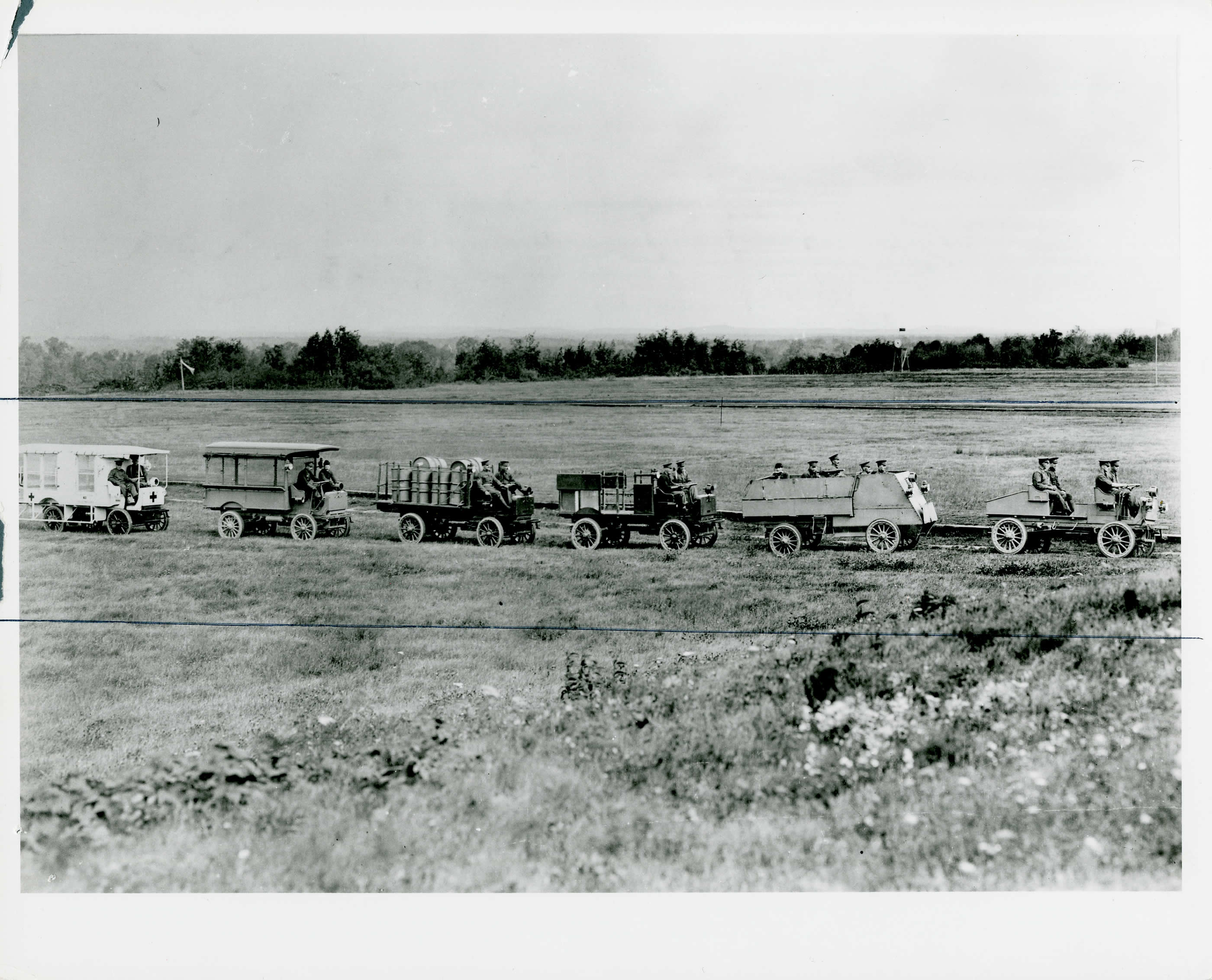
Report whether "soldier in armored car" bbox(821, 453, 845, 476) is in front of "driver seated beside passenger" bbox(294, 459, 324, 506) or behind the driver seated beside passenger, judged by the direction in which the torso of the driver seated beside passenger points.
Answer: in front

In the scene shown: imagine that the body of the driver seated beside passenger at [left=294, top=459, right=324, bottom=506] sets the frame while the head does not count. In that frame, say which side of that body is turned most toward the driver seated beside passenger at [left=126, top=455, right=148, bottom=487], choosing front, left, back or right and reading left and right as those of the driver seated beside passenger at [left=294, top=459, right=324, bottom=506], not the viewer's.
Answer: back

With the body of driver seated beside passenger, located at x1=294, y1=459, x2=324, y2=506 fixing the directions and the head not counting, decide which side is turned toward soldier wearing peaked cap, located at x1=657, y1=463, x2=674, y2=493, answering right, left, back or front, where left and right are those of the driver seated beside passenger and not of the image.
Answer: front

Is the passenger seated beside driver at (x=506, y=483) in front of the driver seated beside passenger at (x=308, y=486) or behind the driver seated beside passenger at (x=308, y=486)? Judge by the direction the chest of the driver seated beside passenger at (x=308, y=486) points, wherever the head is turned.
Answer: in front

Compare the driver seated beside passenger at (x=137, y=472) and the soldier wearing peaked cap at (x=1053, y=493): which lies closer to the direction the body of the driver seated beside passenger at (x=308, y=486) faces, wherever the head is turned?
the soldier wearing peaked cap

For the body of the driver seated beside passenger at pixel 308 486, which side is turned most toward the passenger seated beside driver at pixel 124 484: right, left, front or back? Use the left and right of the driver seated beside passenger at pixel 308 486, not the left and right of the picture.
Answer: back

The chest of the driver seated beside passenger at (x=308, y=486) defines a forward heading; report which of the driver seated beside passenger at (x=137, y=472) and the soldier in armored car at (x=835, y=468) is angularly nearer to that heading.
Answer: the soldier in armored car

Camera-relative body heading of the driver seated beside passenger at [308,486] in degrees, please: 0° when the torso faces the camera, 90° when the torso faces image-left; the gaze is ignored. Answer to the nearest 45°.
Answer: approximately 270°
